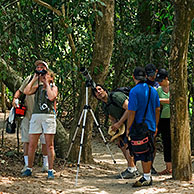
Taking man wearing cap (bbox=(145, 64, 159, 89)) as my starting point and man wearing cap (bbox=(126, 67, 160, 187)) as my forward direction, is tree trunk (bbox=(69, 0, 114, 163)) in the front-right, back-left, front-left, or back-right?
back-right

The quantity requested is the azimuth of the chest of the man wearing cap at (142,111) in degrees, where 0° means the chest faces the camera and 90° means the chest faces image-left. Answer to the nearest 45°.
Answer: approximately 135°

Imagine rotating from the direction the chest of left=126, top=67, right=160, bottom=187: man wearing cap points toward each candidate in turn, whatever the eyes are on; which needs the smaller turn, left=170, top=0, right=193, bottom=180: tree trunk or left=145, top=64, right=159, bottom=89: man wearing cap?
the man wearing cap

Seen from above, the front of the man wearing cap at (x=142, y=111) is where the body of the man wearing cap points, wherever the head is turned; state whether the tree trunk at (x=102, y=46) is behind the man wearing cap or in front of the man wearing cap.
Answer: in front

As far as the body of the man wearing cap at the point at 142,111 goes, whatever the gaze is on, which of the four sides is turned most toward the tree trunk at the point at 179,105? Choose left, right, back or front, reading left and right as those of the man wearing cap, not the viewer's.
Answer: right

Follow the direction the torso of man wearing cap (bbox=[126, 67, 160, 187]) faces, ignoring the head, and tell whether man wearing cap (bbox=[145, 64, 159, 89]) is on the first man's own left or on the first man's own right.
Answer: on the first man's own right
